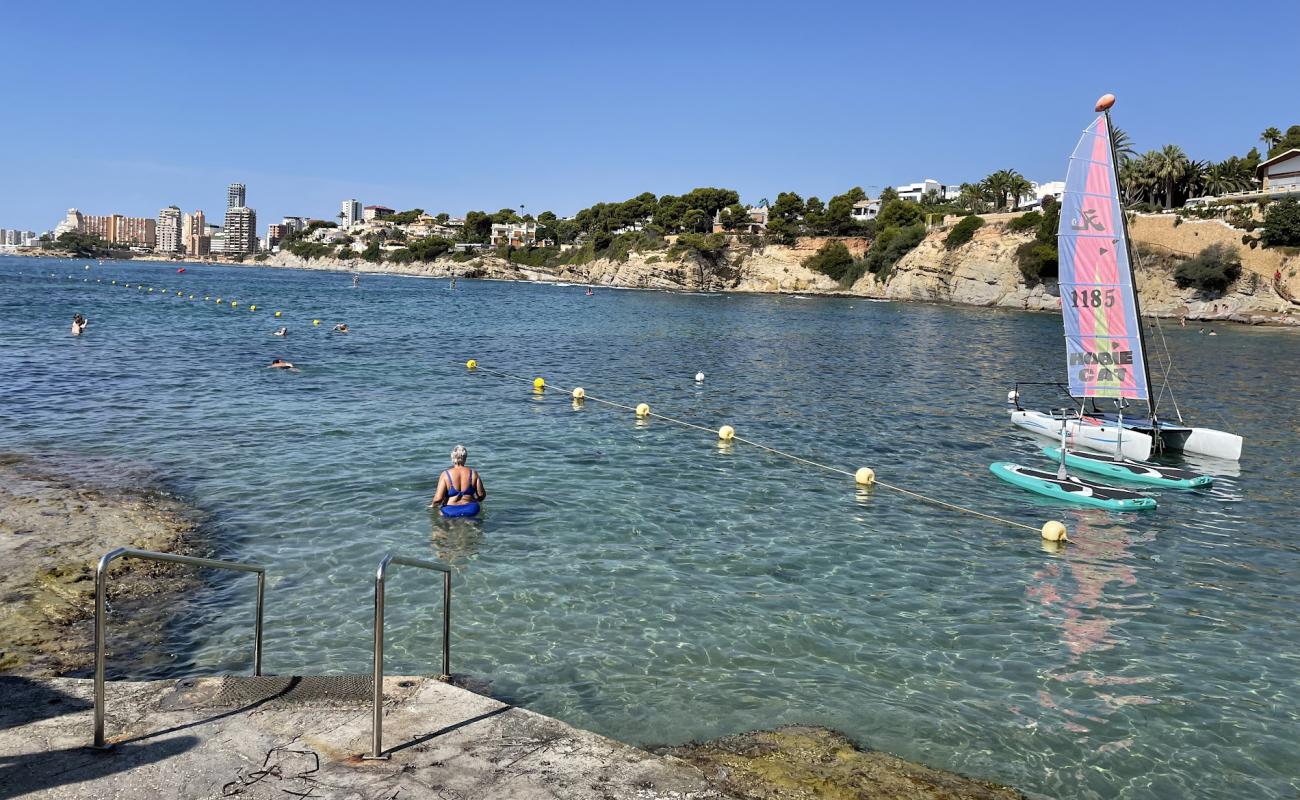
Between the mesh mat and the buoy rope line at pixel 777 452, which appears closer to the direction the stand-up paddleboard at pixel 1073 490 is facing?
the buoy rope line

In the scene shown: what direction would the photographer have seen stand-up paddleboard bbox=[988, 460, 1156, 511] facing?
facing away from the viewer and to the left of the viewer

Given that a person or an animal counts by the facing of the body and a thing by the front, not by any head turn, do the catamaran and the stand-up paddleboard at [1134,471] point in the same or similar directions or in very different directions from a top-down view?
very different directions

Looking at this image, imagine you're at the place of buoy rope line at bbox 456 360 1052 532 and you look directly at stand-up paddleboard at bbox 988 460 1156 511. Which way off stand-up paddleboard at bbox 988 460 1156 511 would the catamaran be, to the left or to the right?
left

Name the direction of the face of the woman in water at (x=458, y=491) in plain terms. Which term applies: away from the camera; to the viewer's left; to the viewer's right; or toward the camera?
away from the camera

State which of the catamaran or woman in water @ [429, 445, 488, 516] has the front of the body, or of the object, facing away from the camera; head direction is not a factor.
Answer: the woman in water

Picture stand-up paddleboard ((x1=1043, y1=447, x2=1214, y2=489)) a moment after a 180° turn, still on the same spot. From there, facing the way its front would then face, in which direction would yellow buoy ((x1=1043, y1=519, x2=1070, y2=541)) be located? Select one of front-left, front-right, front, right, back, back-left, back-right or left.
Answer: front-right

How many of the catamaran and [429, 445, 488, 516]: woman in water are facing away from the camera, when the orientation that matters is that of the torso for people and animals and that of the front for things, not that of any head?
1

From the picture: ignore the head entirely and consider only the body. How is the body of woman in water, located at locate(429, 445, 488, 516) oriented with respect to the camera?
away from the camera

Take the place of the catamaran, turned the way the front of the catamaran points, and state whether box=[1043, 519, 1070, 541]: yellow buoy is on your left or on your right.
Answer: on your right
